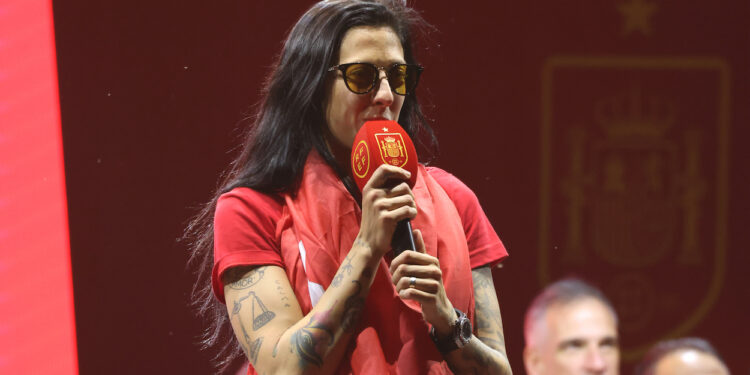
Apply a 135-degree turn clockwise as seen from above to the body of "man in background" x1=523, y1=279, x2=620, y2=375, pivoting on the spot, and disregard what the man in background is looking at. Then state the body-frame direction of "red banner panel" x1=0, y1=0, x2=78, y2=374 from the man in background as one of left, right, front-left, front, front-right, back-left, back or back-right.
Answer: front-left

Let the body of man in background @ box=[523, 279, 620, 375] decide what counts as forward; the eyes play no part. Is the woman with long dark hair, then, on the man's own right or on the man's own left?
on the man's own right

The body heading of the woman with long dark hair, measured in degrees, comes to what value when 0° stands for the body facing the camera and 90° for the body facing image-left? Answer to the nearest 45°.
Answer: approximately 315°

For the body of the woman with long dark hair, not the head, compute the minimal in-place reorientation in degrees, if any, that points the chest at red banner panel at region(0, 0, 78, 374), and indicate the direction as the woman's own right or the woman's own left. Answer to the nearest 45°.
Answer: approximately 180°

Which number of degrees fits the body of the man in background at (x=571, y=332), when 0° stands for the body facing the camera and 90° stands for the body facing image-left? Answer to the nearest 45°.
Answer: approximately 315°

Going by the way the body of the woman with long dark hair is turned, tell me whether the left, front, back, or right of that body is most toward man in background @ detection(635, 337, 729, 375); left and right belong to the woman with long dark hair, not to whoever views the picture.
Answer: left

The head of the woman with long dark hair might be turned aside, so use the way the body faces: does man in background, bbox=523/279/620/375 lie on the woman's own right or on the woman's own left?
on the woman's own left
